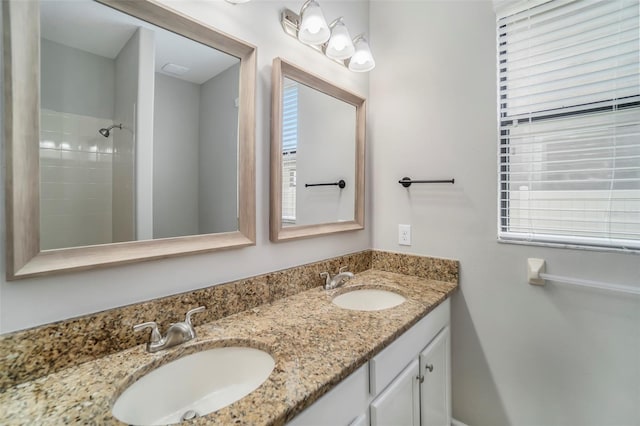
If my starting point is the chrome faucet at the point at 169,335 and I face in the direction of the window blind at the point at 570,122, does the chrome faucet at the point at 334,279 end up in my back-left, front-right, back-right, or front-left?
front-left

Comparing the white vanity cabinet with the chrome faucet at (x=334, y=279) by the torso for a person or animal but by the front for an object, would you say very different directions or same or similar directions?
same or similar directions

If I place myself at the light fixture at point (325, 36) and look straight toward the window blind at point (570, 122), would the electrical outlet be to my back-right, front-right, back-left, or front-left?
front-left

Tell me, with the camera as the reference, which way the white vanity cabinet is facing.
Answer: facing the viewer and to the right of the viewer

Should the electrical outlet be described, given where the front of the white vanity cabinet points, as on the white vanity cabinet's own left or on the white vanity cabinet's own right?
on the white vanity cabinet's own left

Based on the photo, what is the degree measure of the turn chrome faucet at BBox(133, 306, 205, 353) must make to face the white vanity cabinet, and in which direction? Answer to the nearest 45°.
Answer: approximately 45° to its left

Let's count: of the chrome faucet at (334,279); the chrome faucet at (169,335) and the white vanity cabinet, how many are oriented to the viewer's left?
0

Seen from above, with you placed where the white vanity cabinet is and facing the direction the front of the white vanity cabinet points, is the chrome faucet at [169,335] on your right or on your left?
on your right

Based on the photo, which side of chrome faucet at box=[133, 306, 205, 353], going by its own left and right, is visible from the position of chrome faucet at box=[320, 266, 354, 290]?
left
